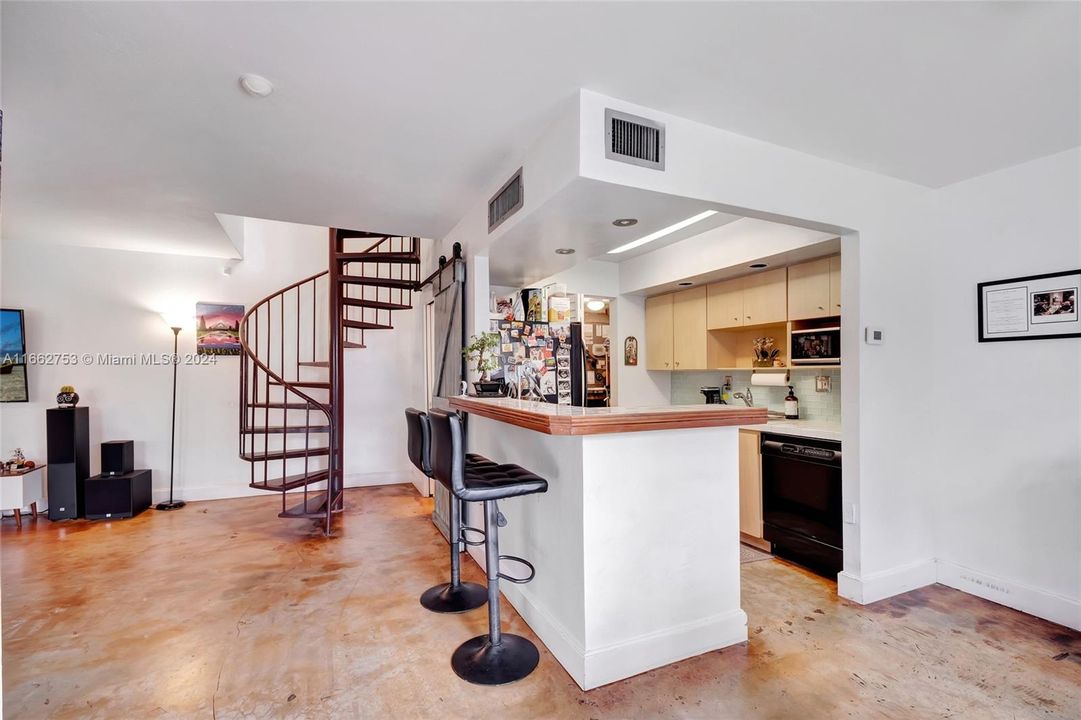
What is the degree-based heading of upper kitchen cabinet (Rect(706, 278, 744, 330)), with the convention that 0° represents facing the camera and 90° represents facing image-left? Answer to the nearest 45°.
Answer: approximately 45°

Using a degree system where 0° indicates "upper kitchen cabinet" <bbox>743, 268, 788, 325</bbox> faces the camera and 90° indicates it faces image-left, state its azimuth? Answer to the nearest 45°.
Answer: approximately 45°

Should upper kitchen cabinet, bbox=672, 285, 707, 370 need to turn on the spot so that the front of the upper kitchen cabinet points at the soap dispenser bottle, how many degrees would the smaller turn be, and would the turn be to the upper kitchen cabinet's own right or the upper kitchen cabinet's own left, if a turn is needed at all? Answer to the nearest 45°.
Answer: approximately 90° to the upper kitchen cabinet's own left

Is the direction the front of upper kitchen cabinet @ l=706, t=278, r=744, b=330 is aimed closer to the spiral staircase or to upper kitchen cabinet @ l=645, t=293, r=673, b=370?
the spiral staircase

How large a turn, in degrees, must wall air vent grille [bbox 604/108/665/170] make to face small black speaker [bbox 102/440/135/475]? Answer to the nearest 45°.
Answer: approximately 135° to its right
